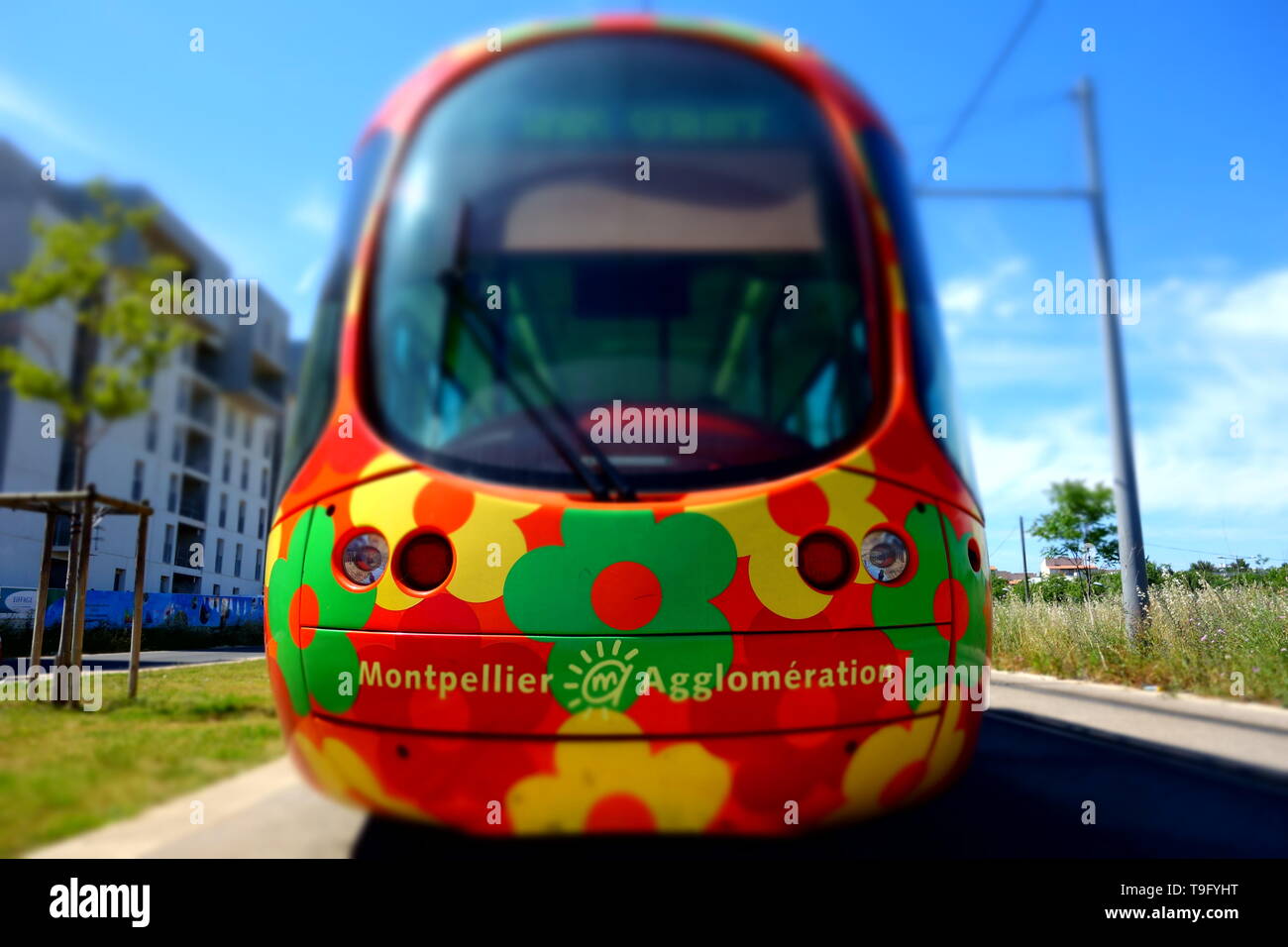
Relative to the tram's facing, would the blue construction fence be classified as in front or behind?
behind

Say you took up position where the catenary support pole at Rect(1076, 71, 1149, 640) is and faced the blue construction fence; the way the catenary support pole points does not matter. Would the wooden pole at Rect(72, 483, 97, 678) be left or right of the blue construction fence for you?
left

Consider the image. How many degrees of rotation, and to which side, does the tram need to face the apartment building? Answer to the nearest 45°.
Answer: approximately 135° to its right

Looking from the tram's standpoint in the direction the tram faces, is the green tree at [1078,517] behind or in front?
behind

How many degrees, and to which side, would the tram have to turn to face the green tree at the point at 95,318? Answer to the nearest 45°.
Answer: approximately 135° to its right

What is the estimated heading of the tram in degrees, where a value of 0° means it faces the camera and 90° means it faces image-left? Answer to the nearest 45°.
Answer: approximately 0°

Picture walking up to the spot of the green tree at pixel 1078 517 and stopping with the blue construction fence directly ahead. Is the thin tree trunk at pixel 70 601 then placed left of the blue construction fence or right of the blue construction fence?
left
